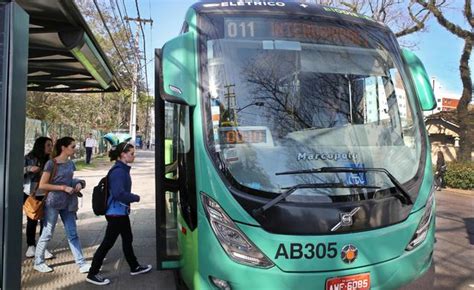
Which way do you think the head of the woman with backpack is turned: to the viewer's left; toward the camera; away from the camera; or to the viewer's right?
to the viewer's right

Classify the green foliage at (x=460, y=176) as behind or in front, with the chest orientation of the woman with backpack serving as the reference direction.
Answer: in front

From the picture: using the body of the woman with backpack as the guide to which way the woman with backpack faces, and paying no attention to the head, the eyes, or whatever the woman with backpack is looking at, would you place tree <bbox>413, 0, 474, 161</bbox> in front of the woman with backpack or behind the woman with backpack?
in front

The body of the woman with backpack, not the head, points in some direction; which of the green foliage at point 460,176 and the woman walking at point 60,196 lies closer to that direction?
the green foliage

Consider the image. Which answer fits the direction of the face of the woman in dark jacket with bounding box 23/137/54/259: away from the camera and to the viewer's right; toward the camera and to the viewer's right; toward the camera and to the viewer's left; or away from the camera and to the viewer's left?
toward the camera and to the viewer's right

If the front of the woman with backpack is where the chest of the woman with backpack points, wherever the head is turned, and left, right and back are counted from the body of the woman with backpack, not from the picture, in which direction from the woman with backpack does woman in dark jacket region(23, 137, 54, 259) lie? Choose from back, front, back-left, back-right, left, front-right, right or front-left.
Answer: back-left

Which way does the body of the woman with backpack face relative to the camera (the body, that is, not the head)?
to the viewer's right

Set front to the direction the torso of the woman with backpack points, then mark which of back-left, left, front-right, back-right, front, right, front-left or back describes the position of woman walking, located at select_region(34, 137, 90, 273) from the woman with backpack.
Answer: back-left

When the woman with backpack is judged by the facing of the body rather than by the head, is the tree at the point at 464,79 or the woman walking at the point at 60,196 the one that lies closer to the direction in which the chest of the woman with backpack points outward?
the tree
